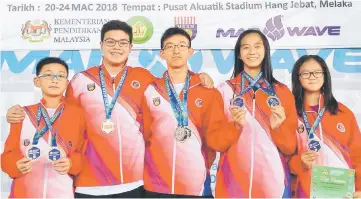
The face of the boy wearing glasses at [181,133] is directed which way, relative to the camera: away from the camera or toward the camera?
toward the camera

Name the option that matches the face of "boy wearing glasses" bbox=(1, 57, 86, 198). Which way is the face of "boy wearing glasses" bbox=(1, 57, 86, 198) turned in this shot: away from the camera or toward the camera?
toward the camera

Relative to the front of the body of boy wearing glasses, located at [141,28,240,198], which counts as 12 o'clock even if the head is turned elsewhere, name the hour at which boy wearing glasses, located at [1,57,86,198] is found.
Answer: boy wearing glasses, located at [1,57,86,198] is roughly at 3 o'clock from boy wearing glasses, located at [141,28,240,198].

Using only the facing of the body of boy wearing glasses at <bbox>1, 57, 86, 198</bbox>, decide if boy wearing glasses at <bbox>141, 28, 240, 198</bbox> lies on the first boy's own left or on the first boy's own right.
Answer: on the first boy's own left

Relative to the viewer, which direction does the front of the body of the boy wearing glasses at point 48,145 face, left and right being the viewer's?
facing the viewer

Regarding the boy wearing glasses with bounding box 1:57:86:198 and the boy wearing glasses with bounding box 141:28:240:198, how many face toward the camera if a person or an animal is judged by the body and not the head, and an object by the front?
2

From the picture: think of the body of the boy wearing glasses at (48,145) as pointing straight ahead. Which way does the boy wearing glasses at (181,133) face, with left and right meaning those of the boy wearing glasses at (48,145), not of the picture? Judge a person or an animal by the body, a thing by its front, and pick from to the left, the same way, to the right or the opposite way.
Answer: the same way

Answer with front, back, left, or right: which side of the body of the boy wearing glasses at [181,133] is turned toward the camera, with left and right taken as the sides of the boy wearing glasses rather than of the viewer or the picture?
front
